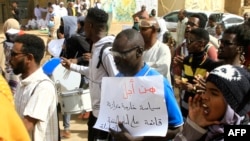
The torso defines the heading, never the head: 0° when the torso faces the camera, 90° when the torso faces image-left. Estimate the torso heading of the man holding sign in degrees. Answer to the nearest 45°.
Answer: approximately 45°
